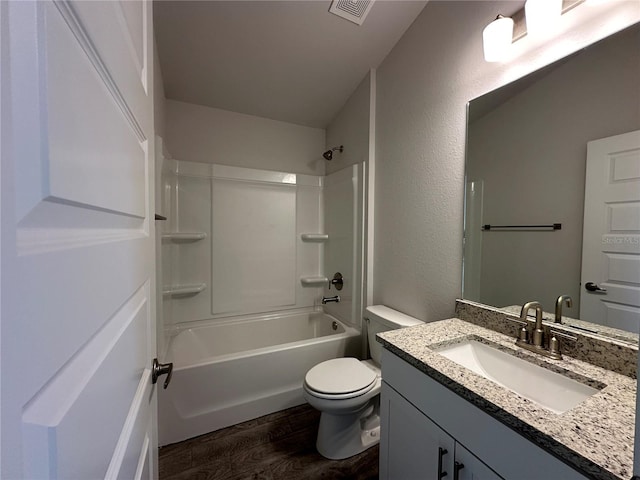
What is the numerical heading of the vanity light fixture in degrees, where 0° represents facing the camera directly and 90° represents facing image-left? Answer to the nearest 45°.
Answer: approximately 45°

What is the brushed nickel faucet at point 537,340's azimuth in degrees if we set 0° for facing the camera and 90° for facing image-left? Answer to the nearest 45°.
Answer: approximately 45°

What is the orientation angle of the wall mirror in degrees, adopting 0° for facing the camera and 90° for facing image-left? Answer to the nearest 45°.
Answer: approximately 45°

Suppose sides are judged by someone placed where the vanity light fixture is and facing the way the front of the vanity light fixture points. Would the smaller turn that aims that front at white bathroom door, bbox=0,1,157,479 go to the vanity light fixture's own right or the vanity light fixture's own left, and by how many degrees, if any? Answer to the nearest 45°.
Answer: approximately 45° to the vanity light fixture's own left
